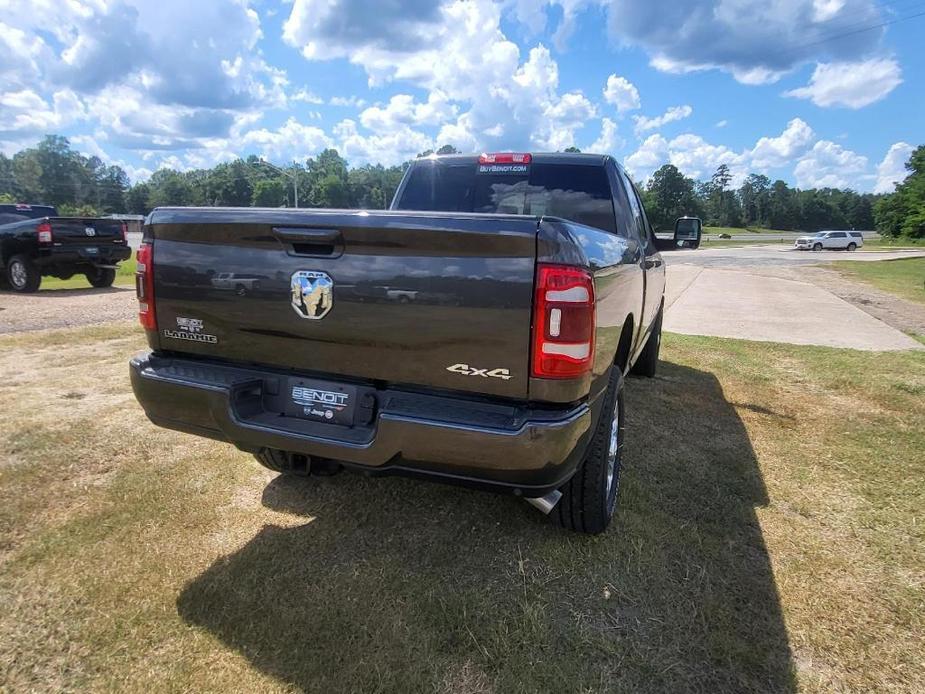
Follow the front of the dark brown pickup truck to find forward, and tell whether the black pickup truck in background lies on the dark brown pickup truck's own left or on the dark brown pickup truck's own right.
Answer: on the dark brown pickup truck's own left

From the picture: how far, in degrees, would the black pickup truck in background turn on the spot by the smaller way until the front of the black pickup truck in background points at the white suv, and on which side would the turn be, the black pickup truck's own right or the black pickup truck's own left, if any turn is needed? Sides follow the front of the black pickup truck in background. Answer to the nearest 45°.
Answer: approximately 135° to the black pickup truck's own right

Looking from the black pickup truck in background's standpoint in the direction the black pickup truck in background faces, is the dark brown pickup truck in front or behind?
behind

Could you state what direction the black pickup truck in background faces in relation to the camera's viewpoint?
facing away from the viewer and to the left of the viewer

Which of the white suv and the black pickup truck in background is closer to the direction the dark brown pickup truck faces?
the white suv

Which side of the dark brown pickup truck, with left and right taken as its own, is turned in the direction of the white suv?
front

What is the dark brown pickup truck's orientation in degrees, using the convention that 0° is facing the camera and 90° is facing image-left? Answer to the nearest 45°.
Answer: approximately 225°

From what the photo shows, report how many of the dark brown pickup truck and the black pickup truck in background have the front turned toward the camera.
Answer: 0
